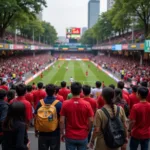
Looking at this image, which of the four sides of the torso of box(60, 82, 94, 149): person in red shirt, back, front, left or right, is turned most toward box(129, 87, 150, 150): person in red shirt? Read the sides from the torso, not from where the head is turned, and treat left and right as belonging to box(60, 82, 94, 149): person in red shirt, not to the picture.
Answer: right

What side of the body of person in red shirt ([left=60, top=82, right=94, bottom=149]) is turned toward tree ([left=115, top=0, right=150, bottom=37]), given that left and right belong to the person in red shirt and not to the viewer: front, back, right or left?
front

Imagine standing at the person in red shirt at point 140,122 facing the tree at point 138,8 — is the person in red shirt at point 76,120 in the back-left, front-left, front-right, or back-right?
back-left

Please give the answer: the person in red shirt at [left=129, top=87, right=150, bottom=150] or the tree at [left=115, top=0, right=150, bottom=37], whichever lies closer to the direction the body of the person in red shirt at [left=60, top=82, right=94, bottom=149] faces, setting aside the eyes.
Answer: the tree

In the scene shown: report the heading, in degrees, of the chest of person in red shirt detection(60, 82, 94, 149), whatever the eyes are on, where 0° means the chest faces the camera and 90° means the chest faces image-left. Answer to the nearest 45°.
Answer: approximately 180°

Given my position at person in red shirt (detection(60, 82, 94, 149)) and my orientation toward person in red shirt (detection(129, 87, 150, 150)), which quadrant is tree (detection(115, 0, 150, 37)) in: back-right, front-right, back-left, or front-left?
front-left
